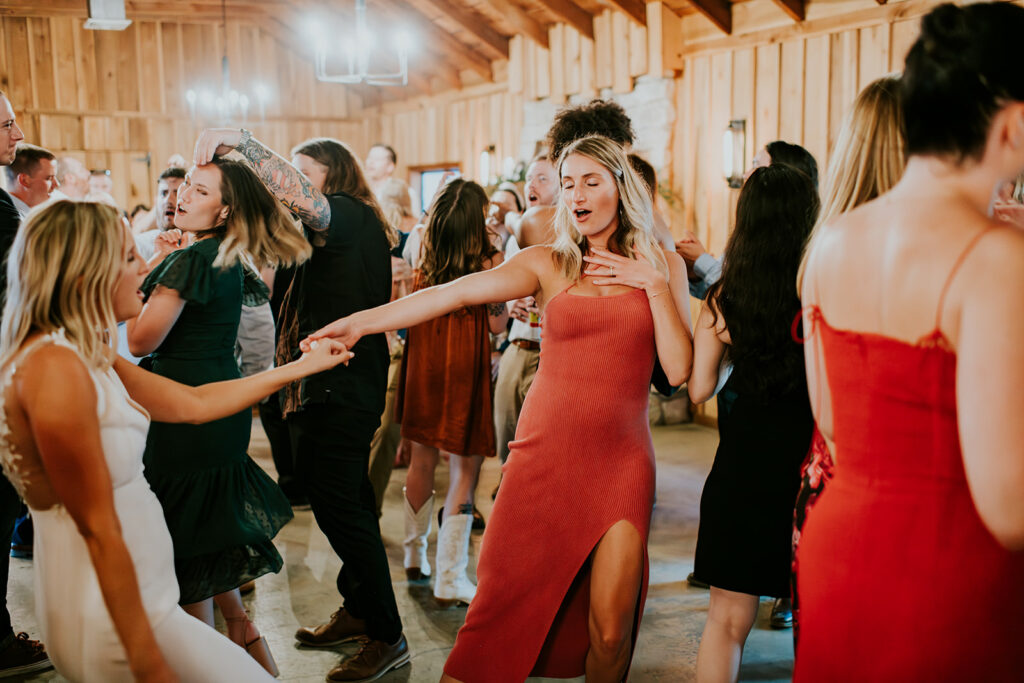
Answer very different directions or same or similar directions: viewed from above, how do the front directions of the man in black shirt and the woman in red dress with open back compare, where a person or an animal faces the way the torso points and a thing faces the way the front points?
very different directions

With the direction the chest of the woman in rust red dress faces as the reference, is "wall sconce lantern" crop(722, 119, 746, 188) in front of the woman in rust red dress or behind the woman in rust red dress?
behind

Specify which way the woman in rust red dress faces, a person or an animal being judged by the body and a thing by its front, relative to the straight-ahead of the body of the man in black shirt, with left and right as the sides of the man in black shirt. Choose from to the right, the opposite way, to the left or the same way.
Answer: to the left

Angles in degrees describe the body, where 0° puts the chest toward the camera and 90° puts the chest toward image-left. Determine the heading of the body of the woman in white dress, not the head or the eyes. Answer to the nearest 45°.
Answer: approximately 270°

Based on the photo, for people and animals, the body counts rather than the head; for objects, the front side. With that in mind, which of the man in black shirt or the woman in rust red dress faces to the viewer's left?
the man in black shirt

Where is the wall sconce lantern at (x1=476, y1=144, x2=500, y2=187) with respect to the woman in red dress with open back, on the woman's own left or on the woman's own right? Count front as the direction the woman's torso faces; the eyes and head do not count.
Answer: on the woman's own left

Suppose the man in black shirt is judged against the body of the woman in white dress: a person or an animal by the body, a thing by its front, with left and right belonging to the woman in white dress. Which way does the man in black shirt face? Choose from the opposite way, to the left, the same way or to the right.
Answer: the opposite way

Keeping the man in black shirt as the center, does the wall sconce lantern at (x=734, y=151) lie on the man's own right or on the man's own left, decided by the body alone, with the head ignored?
on the man's own right

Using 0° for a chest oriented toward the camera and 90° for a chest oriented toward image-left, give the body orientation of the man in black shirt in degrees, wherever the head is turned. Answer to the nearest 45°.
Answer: approximately 90°

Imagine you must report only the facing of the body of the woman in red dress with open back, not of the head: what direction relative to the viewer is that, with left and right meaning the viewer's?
facing away from the viewer and to the right of the viewer

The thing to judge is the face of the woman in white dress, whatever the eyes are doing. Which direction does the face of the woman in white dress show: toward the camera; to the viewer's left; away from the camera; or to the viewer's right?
to the viewer's right

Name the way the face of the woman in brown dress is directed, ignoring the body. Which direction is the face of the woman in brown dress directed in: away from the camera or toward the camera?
away from the camera

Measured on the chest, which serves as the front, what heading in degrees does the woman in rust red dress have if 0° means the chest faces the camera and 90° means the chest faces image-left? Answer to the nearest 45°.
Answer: approximately 0°

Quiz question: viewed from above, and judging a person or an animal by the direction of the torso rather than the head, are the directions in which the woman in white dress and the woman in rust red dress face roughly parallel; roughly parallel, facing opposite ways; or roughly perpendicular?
roughly perpendicular

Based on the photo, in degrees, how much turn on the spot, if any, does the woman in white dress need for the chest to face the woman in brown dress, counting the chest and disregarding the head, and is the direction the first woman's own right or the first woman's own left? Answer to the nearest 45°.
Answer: approximately 45° to the first woman's own left
